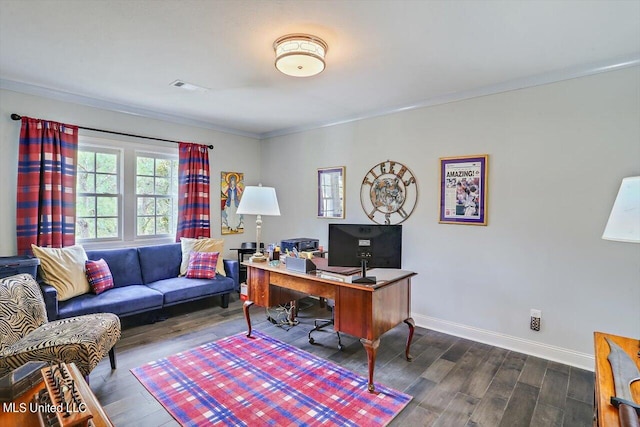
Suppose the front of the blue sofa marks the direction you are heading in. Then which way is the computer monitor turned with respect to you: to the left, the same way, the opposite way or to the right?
to the left

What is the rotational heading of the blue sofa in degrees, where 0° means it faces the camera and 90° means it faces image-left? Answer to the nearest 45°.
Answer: approximately 315°

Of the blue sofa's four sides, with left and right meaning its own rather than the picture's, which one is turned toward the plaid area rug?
front

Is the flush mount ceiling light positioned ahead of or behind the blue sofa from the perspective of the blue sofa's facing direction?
ahead

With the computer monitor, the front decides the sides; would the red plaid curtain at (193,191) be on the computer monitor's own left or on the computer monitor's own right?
on the computer monitor's own left

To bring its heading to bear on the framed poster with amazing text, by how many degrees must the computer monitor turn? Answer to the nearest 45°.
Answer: approximately 45° to its right

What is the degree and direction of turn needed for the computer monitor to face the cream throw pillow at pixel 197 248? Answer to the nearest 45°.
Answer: approximately 45° to its left

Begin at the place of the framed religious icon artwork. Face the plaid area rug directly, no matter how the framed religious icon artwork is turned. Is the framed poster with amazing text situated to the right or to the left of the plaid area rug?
left

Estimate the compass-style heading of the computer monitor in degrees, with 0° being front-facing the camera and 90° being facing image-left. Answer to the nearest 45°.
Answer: approximately 180°

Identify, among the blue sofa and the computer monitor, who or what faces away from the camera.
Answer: the computer monitor
